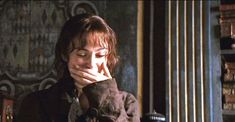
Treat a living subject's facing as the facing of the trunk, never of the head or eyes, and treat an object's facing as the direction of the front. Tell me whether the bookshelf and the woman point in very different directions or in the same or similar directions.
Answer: same or similar directions

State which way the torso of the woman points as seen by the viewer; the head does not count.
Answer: toward the camera

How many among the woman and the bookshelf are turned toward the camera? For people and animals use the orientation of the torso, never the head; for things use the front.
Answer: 2

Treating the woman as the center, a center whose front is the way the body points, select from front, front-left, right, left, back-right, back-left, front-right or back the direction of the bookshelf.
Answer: back-left

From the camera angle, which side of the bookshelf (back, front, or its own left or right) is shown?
front

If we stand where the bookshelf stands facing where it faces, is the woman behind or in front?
in front
